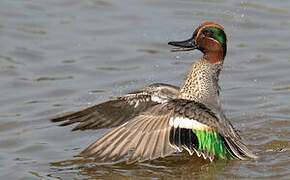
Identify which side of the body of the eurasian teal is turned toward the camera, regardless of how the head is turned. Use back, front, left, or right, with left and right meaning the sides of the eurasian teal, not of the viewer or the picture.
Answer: left
